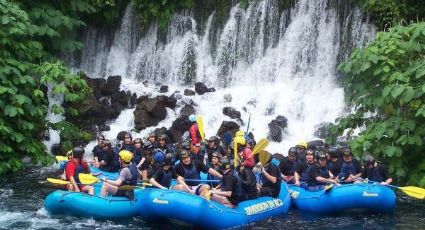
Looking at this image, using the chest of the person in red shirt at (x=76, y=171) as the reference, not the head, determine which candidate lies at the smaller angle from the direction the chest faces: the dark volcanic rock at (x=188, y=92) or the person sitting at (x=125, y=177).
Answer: the person sitting

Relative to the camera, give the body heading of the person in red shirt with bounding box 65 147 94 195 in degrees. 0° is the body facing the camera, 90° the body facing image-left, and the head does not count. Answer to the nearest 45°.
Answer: approximately 315°

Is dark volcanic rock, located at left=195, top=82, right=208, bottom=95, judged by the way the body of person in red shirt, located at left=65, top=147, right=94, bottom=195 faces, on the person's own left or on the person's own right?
on the person's own left

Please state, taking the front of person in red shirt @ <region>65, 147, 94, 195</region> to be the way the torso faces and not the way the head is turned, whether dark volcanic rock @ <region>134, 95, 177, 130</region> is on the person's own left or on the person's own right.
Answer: on the person's own left

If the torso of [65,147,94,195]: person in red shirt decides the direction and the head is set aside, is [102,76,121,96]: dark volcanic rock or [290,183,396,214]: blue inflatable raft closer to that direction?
the blue inflatable raft

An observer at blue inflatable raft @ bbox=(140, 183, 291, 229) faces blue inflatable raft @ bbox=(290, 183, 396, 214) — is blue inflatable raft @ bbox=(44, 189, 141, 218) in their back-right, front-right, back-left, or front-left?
back-left

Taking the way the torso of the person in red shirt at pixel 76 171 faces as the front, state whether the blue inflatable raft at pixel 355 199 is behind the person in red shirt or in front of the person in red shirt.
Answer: in front
